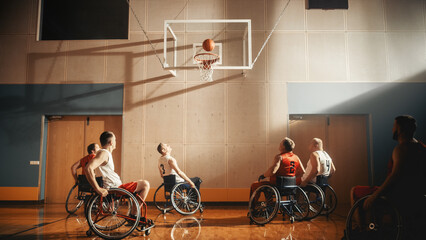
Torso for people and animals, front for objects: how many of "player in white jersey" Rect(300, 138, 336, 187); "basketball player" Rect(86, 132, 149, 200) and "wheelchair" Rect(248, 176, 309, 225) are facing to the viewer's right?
1

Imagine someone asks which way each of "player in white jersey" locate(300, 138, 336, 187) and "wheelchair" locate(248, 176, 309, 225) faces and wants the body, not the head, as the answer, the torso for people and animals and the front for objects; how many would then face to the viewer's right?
0

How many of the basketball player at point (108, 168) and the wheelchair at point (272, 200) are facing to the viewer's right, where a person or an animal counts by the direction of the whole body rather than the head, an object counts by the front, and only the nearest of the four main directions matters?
1

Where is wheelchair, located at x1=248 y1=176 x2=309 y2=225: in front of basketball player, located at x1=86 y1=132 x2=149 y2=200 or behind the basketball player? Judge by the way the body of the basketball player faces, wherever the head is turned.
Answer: in front

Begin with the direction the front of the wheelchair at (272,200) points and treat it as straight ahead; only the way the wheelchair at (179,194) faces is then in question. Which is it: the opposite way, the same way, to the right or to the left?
to the right

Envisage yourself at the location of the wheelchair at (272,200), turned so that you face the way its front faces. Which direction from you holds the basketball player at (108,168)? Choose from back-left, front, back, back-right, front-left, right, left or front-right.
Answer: left

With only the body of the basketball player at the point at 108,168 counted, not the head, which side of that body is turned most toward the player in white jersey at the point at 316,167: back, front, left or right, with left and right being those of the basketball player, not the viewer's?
front

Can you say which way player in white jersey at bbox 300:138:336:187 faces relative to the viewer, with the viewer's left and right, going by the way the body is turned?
facing away from the viewer and to the left of the viewer

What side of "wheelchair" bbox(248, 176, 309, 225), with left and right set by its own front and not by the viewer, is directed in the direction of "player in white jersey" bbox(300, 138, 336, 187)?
right

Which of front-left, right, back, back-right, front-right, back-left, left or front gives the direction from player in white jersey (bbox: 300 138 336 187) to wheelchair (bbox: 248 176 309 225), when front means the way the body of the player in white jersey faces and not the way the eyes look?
left

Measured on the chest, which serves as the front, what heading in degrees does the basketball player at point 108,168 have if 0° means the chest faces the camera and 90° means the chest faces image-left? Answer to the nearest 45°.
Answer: approximately 270°

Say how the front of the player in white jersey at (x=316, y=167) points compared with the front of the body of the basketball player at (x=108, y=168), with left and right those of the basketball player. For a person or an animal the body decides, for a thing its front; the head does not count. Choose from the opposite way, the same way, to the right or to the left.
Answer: to the left
